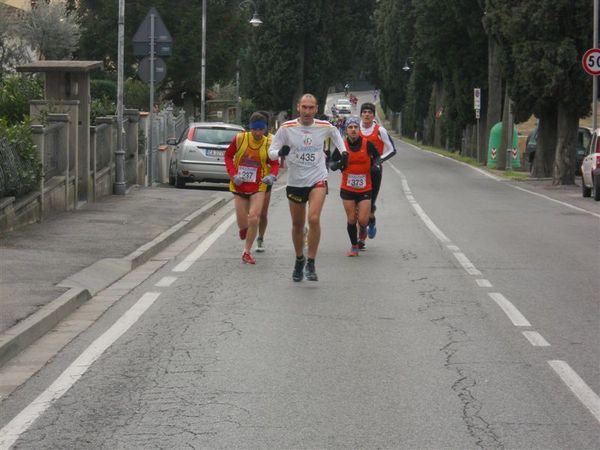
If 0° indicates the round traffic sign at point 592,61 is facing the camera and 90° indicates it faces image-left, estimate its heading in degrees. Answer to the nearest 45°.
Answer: approximately 0°

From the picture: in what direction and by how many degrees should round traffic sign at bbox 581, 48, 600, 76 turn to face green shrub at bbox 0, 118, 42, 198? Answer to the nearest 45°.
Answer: approximately 45° to its right

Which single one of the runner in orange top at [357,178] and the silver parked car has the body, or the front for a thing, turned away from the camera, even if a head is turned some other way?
the silver parked car

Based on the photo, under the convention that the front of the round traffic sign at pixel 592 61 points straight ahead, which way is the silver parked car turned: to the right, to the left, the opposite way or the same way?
the opposite way

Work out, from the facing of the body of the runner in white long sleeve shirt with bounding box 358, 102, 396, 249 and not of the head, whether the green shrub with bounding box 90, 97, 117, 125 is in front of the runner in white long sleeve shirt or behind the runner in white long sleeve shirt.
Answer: behind

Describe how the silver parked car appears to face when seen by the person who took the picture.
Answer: facing away from the viewer

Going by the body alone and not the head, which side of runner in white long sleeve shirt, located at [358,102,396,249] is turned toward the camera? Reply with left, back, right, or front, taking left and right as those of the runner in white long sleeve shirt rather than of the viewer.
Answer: front

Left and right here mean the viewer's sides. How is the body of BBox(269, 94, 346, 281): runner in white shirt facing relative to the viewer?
facing the viewer

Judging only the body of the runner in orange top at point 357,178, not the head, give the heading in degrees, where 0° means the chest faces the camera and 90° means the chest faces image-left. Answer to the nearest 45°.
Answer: approximately 0°
